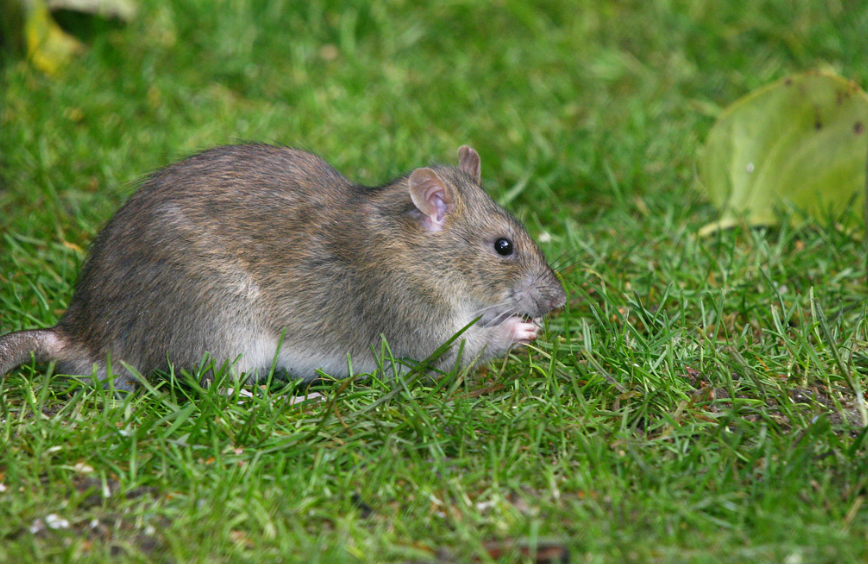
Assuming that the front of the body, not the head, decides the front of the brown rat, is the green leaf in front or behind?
in front

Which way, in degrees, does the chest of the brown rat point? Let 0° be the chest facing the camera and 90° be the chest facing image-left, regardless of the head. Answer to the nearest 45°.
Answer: approximately 270°
